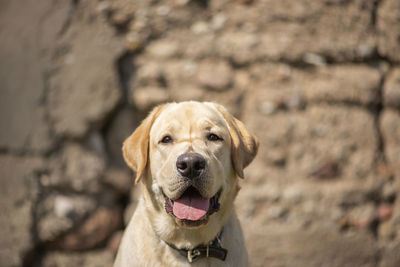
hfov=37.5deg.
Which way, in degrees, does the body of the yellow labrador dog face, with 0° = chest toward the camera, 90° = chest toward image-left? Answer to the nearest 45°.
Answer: approximately 0°
